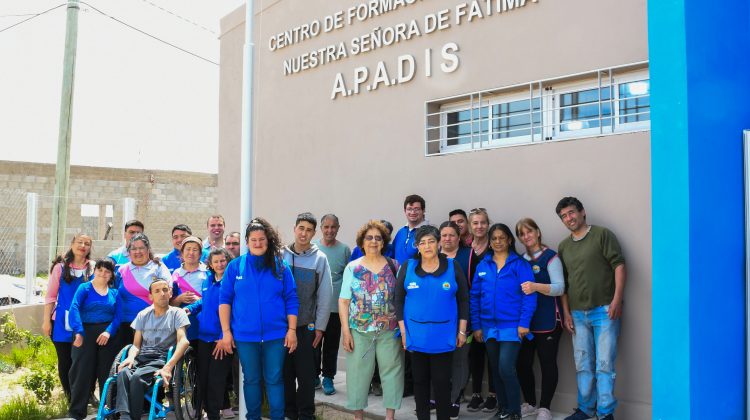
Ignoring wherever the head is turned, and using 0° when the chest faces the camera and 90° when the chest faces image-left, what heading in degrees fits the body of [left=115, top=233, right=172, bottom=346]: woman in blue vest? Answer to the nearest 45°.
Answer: approximately 0°

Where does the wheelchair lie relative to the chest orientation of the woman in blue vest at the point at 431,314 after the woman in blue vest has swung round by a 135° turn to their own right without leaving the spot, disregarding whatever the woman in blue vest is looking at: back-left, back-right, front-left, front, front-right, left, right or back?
front-left

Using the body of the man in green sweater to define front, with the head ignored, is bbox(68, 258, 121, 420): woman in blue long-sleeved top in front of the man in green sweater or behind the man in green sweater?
in front

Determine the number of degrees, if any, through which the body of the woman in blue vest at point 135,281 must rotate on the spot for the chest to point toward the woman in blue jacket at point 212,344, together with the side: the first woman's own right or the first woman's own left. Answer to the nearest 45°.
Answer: approximately 45° to the first woman's own left

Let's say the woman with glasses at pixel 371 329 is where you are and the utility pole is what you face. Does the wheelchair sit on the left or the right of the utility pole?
left

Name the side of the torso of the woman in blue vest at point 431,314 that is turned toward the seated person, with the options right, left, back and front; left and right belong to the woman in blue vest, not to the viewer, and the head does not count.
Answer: right

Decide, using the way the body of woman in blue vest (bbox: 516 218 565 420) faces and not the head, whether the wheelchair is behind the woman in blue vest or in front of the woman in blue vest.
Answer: in front
